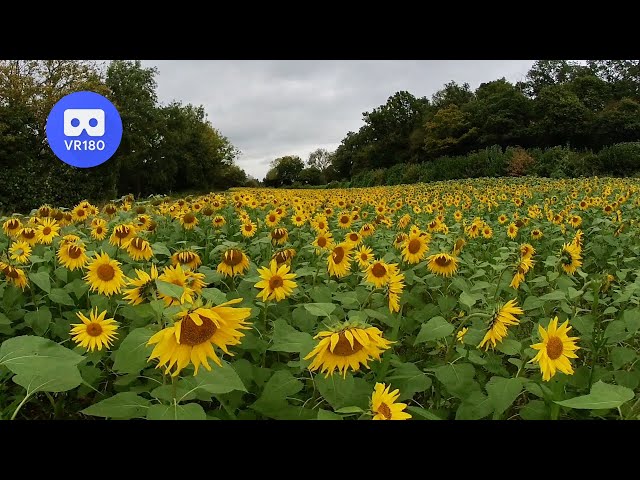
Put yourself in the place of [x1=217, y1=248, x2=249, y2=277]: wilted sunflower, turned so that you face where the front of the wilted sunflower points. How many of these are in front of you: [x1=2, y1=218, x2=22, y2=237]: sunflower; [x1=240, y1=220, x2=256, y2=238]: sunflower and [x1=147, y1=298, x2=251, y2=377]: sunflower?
1

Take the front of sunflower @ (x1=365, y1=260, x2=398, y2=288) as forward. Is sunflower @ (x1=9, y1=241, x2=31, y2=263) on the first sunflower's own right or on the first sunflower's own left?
on the first sunflower's own right

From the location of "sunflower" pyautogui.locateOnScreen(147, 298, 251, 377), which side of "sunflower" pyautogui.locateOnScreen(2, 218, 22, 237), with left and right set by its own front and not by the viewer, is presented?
front

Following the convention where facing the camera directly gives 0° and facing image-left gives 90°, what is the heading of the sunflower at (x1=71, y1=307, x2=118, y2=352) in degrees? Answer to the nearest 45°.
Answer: approximately 0°

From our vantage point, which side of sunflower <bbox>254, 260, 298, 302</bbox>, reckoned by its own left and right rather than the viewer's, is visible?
front

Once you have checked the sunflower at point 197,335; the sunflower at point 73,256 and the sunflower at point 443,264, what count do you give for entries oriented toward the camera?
3

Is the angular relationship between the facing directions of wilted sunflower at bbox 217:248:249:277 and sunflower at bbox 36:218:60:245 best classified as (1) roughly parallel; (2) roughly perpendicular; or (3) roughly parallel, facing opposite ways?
roughly parallel

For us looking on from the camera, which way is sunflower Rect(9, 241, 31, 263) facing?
facing the viewer

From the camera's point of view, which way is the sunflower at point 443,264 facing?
toward the camera

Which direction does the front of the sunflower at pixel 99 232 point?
toward the camera

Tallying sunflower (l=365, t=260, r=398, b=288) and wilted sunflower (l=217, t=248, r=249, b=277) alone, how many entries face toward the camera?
2

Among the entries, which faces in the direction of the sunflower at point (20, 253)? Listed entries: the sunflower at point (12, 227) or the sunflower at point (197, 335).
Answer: the sunflower at point (12, 227)

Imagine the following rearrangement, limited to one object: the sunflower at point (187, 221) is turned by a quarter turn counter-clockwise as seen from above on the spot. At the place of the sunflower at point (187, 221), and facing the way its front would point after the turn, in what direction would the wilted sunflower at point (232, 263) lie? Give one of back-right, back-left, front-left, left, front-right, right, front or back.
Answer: right

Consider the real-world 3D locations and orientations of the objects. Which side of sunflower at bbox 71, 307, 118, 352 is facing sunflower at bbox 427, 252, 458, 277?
left
